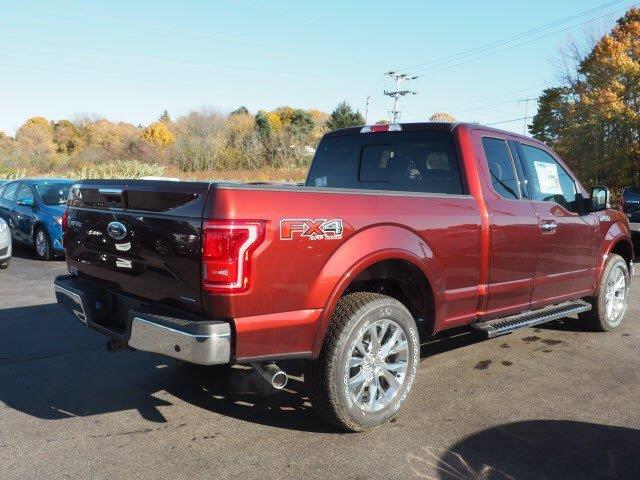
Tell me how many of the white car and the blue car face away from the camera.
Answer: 0

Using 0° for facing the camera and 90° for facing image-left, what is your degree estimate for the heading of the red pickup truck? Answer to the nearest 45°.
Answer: approximately 225°

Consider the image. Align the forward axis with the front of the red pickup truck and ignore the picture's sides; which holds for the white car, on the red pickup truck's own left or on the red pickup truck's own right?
on the red pickup truck's own left

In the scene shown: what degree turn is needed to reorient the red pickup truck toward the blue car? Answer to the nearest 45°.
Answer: approximately 90° to its left
